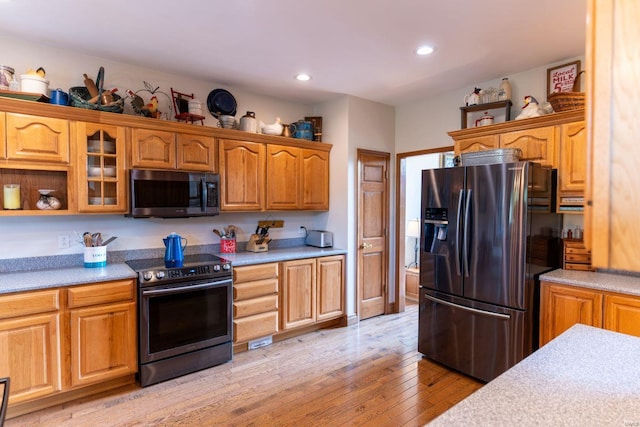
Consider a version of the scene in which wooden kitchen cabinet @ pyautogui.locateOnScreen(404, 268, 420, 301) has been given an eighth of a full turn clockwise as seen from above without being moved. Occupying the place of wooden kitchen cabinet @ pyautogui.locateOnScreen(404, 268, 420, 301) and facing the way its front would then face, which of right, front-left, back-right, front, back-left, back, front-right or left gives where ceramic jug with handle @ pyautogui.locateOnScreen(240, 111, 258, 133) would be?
front-left

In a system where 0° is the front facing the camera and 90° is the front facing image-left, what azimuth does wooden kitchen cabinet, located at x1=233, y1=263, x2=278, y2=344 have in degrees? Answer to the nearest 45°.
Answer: approximately 315°

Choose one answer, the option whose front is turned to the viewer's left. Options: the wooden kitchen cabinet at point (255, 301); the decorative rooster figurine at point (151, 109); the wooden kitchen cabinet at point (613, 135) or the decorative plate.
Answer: the wooden kitchen cabinet at point (613, 135)

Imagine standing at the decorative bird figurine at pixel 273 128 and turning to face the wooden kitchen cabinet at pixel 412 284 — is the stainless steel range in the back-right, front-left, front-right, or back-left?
back-right

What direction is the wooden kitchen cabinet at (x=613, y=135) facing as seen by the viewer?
to the viewer's left

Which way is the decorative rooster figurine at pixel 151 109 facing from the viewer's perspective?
to the viewer's right

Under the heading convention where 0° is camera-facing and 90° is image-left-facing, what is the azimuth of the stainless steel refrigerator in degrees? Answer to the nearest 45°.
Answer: approximately 45°

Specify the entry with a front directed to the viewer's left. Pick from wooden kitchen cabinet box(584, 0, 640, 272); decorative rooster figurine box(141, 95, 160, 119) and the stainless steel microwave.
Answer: the wooden kitchen cabinet

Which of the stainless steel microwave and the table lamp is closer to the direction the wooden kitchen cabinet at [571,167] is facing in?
the stainless steel microwave

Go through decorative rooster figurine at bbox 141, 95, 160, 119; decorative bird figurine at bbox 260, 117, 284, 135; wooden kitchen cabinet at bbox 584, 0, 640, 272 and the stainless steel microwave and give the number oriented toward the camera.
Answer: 1
